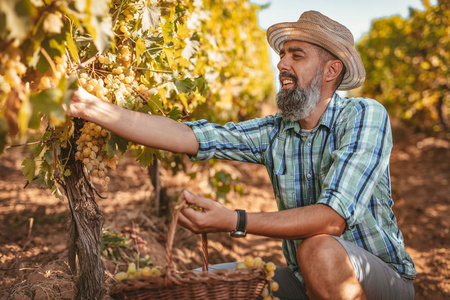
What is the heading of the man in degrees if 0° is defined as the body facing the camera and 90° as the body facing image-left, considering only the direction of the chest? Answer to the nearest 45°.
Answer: approximately 45°

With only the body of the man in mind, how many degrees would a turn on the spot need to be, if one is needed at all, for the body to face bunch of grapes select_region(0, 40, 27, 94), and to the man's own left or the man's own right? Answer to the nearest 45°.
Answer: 0° — they already face it

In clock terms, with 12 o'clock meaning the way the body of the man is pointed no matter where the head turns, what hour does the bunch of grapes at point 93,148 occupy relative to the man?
The bunch of grapes is roughly at 1 o'clock from the man.
